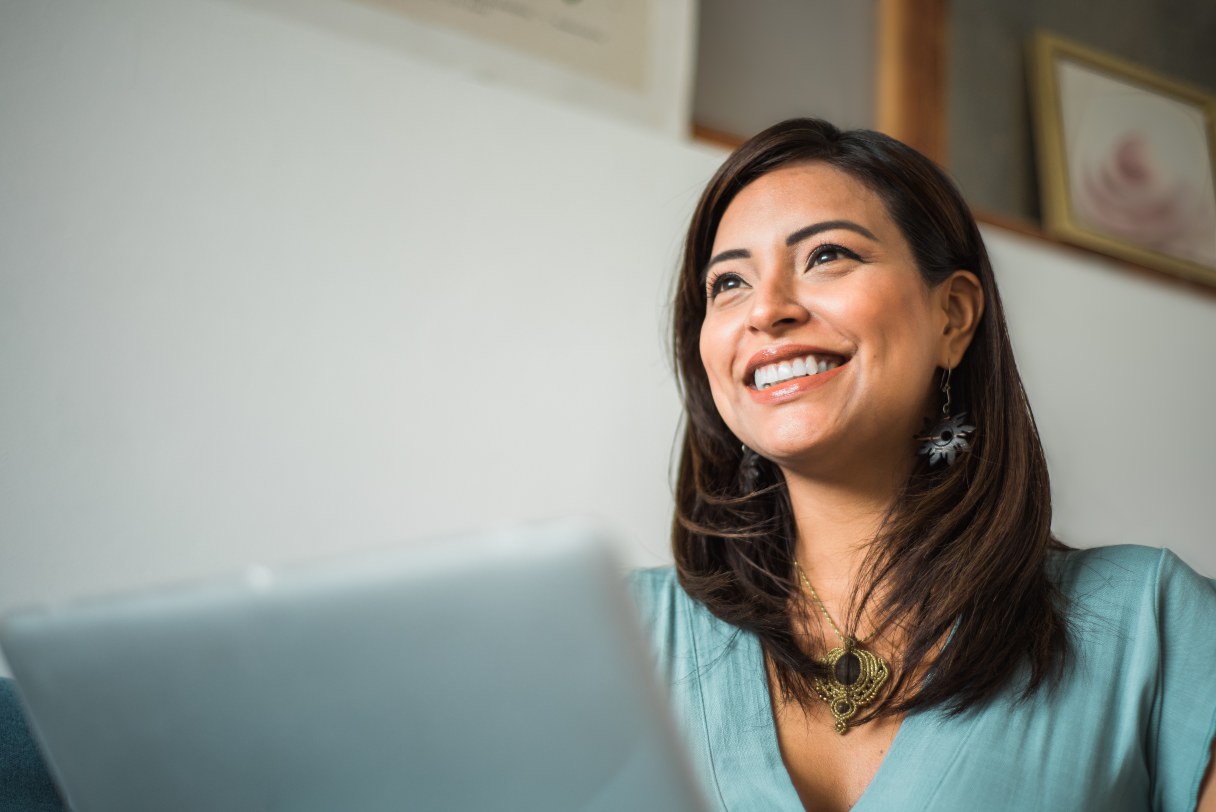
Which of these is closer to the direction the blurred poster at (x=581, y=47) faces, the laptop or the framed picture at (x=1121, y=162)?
the laptop

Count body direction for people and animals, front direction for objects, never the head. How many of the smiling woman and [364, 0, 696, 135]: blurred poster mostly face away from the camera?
0

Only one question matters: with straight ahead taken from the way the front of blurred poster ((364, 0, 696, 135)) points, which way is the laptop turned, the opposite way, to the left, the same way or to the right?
the opposite way

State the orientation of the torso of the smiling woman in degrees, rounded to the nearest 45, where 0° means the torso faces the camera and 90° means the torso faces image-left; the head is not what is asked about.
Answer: approximately 45°

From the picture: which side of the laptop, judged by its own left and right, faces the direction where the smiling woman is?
front

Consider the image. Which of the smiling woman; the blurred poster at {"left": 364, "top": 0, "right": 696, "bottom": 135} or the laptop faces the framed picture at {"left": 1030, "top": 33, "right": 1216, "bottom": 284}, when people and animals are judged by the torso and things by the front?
the laptop

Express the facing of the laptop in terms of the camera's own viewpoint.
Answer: facing away from the viewer and to the right of the viewer

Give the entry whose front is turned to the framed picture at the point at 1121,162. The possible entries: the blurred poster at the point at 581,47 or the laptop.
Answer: the laptop

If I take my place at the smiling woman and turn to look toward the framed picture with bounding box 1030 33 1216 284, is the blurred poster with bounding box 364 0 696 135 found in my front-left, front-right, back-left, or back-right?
front-left
